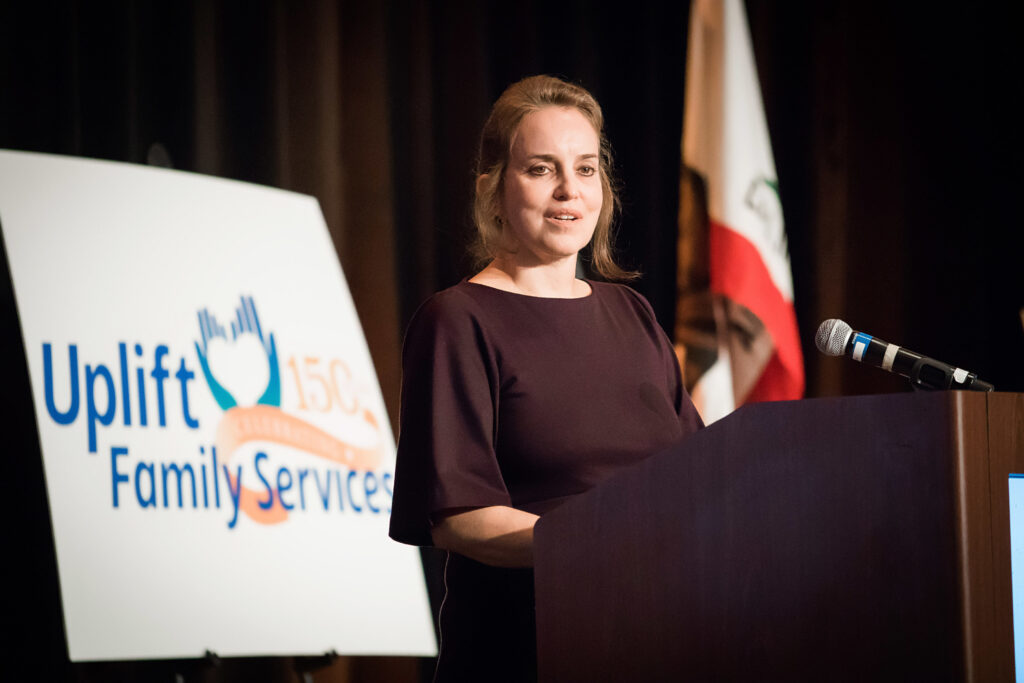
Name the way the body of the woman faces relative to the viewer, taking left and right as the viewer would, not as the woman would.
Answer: facing the viewer and to the right of the viewer

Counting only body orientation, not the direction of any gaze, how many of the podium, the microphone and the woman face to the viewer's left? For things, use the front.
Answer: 1

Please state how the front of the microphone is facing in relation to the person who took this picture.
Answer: facing to the left of the viewer

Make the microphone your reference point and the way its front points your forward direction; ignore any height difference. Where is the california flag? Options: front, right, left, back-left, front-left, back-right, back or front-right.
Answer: right

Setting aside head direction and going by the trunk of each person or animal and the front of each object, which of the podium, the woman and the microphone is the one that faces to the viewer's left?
the microphone

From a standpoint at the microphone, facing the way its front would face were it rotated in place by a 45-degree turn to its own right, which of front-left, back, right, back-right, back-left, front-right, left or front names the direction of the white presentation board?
front
